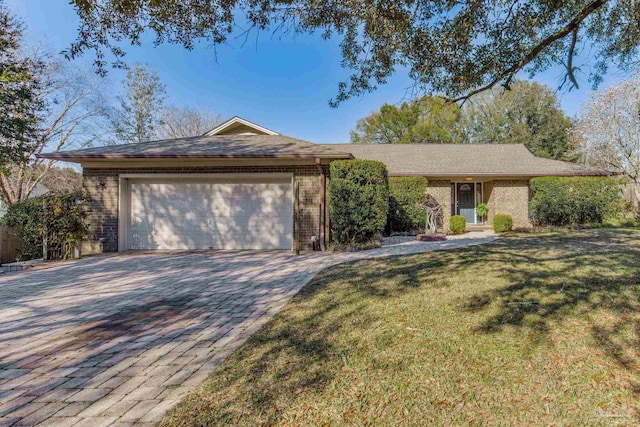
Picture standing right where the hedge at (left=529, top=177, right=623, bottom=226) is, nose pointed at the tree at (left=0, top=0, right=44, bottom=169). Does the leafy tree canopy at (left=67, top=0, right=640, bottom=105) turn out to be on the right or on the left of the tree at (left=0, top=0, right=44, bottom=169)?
left

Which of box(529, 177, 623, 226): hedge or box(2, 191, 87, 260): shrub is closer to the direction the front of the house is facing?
the shrub

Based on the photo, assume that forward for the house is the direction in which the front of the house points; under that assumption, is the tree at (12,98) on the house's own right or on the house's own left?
on the house's own right

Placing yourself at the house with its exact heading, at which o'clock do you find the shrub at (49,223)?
The shrub is roughly at 2 o'clock from the house.

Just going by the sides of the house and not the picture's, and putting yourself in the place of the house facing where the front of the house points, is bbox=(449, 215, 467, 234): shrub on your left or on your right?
on your left

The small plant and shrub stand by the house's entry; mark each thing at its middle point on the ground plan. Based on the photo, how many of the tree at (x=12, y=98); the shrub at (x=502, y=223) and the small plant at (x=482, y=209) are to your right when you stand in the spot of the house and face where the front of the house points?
1

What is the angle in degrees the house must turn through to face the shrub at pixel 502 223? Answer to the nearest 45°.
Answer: approximately 90° to its left

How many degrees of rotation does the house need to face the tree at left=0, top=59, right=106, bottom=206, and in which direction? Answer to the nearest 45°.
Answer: approximately 135° to its right

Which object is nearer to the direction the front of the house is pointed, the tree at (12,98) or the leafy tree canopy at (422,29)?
the leafy tree canopy

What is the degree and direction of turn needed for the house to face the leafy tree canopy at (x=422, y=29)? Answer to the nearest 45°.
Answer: approximately 45° to its left

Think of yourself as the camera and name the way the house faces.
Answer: facing the viewer

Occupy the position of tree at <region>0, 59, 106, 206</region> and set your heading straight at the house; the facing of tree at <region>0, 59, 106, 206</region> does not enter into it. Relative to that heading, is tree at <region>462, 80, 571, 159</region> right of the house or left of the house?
left
